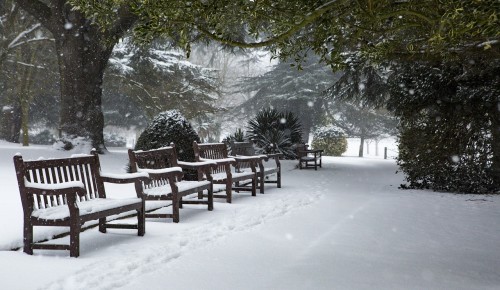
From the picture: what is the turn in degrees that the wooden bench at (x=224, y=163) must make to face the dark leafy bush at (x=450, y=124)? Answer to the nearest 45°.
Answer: approximately 45° to its left

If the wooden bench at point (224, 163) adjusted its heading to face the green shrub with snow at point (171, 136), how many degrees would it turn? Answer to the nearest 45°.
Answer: approximately 180°

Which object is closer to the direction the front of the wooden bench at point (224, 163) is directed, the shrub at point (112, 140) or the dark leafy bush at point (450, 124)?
the dark leafy bush

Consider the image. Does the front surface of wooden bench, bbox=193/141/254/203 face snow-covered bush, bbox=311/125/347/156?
no

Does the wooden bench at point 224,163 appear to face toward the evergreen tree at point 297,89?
no

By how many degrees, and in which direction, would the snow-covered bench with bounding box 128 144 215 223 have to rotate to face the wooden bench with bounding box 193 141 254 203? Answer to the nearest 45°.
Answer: approximately 90° to its left

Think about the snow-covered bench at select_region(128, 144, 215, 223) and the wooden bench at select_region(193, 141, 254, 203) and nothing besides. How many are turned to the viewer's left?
0

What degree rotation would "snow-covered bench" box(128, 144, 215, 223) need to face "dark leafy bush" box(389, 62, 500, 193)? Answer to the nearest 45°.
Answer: approximately 45° to its left

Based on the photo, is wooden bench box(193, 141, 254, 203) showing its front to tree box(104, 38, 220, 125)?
no

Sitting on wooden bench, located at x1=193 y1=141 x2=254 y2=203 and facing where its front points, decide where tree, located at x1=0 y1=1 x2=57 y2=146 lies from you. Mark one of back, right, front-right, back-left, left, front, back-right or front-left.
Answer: back

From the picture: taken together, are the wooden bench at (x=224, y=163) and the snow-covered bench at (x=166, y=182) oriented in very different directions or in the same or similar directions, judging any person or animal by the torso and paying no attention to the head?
same or similar directions

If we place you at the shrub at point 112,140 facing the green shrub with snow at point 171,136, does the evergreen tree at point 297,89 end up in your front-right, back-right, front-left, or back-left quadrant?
front-left

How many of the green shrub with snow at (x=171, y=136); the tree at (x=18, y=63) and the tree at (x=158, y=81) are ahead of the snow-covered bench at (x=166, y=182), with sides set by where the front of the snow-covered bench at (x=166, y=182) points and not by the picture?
0

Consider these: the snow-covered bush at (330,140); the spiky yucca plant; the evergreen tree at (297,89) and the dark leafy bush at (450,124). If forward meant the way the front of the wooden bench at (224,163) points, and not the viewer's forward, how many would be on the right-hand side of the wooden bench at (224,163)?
0

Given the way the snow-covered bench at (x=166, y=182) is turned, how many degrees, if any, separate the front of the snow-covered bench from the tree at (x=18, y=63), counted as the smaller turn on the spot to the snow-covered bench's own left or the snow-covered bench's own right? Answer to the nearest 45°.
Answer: approximately 180°

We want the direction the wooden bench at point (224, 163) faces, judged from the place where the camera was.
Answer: facing the viewer and to the right of the viewer

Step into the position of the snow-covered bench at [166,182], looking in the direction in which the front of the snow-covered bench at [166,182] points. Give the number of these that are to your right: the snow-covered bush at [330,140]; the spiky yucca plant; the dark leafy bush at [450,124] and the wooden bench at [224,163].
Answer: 0
